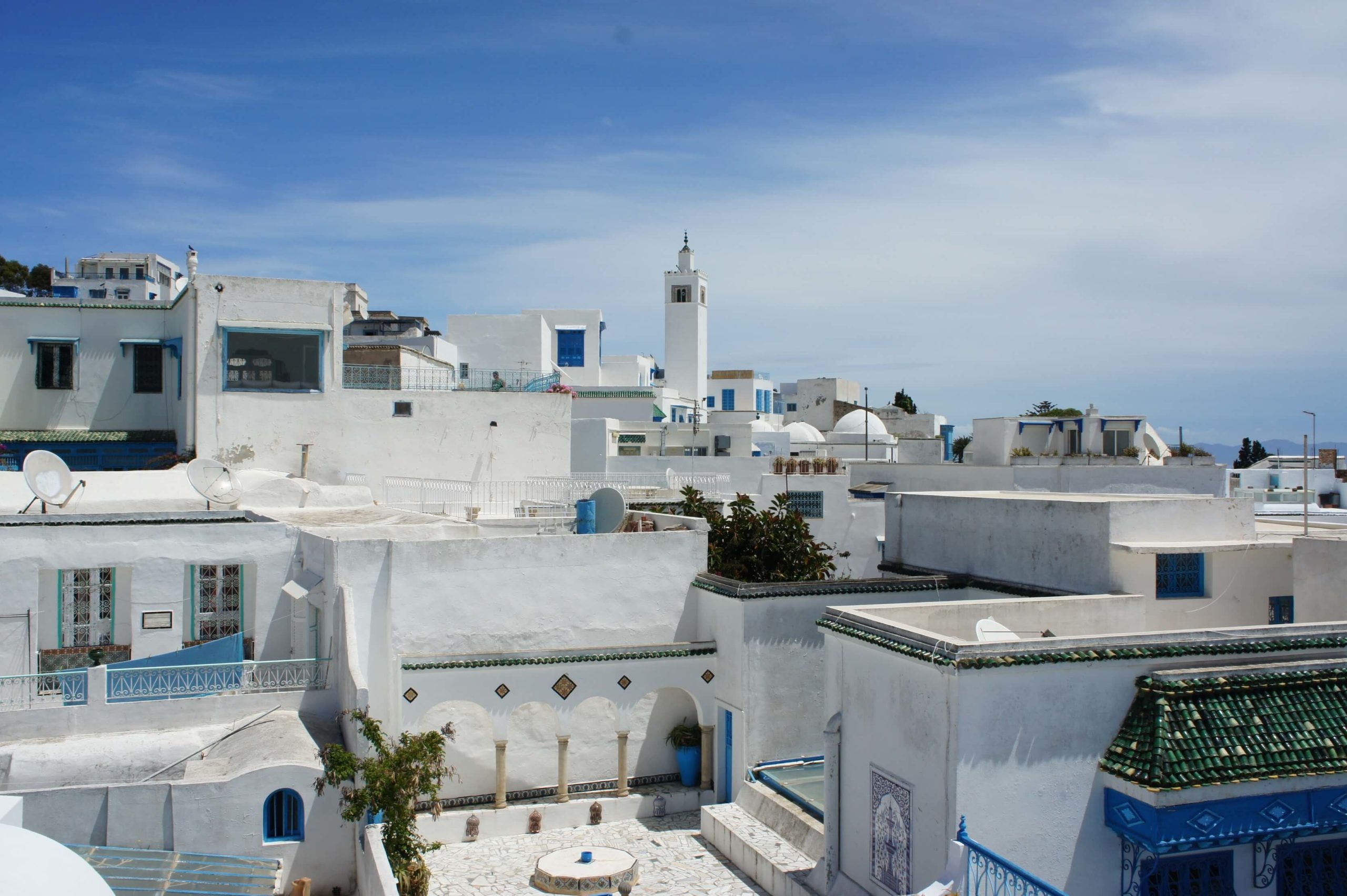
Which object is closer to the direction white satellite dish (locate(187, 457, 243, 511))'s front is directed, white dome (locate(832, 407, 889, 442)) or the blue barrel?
the blue barrel

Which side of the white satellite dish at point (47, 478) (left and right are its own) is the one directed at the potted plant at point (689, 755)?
front

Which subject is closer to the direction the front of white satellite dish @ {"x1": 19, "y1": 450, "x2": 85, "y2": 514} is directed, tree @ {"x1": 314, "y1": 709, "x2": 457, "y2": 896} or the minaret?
the tree

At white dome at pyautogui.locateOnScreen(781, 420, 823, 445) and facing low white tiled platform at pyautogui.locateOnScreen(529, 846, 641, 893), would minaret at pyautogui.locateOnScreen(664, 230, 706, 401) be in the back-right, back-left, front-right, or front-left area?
back-right

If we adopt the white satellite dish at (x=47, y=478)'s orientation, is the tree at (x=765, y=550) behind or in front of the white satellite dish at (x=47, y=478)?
in front

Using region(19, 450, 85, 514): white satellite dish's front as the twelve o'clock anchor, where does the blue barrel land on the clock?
The blue barrel is roughly at 11 o'clock from the white satellite dish.

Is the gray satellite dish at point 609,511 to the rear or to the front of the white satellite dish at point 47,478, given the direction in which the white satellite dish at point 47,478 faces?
to the front

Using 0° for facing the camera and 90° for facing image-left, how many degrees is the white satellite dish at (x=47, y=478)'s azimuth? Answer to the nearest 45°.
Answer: approximately 315°

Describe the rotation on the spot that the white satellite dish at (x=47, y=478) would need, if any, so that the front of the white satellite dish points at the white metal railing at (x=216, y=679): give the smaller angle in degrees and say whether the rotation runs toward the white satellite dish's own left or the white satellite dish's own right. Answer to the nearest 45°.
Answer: approximately 45° to the white satellite dish's own right

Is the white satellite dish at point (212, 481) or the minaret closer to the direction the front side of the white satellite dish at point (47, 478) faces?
the white satellite dish
